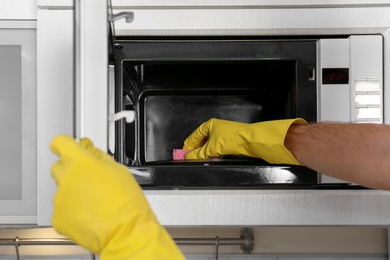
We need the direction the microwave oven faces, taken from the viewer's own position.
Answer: facing the viewer

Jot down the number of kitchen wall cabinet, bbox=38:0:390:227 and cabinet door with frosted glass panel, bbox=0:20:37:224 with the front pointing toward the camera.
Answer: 2

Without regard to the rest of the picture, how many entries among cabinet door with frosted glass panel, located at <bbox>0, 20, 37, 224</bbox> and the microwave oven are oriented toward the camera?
2
